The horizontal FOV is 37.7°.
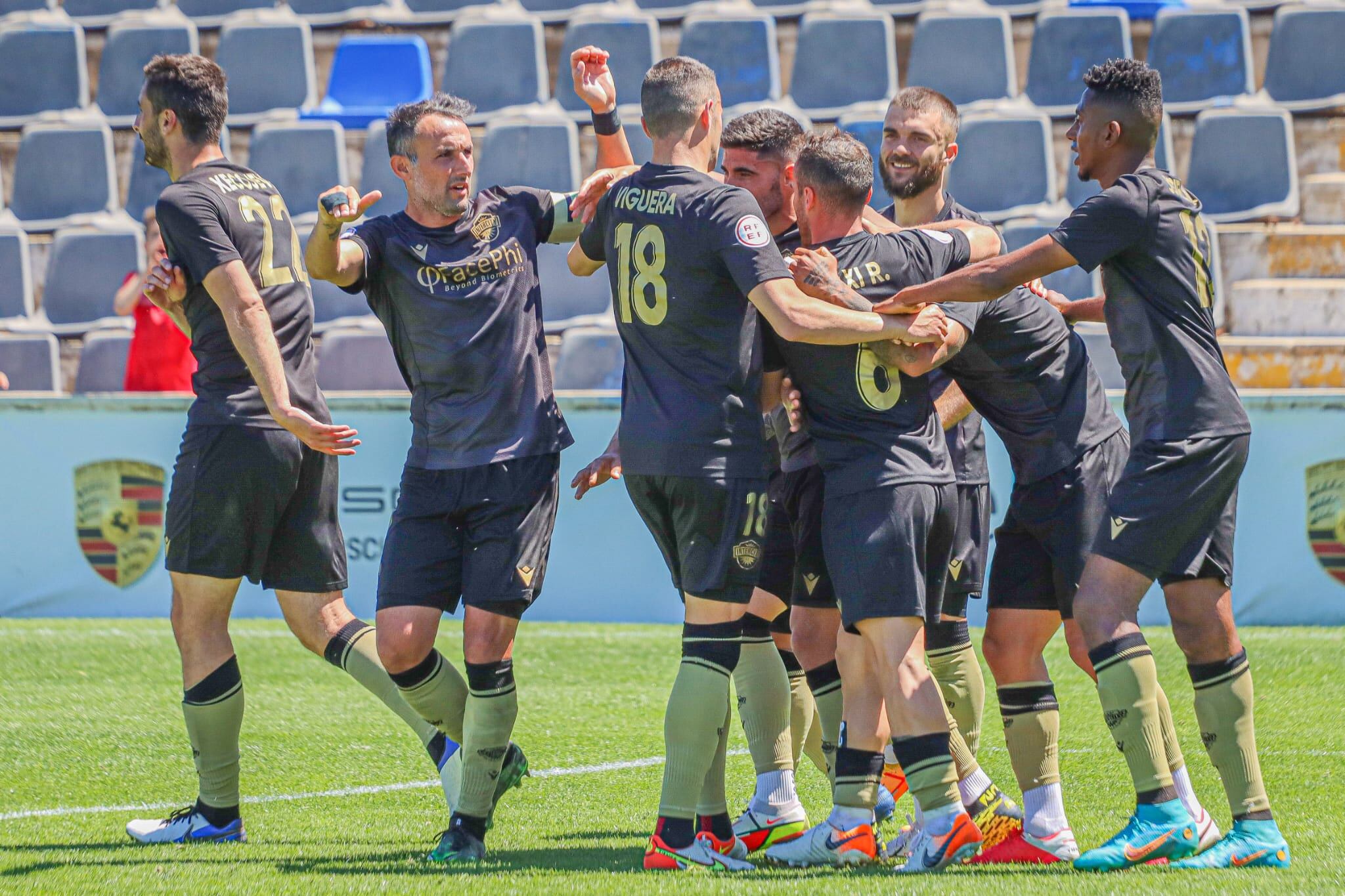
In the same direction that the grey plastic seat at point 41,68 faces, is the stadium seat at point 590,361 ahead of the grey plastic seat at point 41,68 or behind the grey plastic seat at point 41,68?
ahead

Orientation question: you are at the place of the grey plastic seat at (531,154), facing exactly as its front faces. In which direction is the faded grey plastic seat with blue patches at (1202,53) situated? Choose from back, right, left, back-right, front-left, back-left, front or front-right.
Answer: left

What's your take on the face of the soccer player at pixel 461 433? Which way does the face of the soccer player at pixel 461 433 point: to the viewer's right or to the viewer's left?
to the viewer's right

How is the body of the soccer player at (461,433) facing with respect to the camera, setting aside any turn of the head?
toward the camera

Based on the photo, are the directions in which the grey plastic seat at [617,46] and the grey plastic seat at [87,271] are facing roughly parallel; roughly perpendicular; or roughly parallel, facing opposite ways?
roughly parallel

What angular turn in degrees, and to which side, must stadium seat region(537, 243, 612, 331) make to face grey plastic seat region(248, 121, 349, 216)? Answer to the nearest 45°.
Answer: approximately 135° to its right

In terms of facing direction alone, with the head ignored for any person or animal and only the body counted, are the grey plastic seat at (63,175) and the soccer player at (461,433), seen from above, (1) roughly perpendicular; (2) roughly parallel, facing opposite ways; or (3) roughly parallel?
roughly parallel

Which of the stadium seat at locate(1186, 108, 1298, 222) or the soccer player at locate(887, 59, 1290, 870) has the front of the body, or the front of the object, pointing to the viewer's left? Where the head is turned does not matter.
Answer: the soccer player

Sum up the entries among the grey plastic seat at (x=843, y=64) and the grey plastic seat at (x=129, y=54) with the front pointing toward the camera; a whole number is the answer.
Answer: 2

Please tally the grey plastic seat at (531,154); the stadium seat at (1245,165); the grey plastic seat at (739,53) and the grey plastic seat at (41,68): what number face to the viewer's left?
0

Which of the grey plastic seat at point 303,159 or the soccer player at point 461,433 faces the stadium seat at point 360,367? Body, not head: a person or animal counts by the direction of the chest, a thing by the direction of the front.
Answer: the grey plastic seat

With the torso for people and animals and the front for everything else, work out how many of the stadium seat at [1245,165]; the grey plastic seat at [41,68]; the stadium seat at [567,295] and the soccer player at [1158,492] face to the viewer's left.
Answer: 1

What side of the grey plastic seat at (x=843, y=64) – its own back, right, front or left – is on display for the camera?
front

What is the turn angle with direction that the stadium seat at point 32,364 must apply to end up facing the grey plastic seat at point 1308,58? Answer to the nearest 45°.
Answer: approximately 90° to its left

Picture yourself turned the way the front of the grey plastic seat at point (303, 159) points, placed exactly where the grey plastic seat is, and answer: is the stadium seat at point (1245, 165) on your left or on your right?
on your left

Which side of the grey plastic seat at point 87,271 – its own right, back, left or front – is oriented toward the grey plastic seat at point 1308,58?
left

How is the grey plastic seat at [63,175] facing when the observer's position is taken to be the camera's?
facing the viewer

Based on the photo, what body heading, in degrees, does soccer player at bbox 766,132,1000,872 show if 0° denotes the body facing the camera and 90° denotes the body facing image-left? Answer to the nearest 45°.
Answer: approximately 135°

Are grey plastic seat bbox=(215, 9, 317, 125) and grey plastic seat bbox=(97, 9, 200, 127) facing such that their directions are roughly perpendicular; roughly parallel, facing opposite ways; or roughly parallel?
roughly parallel
